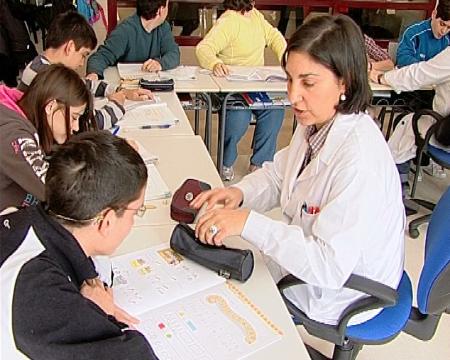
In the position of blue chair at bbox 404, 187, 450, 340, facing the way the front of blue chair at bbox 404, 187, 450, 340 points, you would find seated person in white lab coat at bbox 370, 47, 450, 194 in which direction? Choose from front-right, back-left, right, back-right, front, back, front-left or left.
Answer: back-right

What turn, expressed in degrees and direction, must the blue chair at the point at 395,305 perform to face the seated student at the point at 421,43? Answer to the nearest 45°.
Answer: approximately 90° to its right

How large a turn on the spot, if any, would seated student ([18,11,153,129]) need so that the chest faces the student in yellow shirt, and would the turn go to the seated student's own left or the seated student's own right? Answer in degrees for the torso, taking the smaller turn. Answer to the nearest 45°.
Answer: approximately 45° to the seated student's own left

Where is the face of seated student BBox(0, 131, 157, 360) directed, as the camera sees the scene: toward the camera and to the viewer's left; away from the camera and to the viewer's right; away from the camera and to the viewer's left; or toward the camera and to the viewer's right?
away from the camera and to the viewer's right

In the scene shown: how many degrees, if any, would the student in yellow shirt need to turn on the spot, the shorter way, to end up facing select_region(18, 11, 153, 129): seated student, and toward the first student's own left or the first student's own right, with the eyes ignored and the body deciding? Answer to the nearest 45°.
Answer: approximately 45° to the first student's own right

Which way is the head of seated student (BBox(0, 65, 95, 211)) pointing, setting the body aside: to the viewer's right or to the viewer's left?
to the viewer's right

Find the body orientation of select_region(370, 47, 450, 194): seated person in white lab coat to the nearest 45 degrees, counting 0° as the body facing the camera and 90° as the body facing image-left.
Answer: approximately 90°

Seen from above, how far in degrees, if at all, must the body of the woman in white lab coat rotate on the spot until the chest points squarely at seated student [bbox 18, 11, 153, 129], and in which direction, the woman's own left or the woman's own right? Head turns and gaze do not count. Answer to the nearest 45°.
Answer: approximately 90° to the woman's own right

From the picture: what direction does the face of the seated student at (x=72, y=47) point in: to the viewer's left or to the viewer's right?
to the viewer's right

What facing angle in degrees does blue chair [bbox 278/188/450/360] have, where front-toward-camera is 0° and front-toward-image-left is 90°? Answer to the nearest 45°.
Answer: approximately 90°

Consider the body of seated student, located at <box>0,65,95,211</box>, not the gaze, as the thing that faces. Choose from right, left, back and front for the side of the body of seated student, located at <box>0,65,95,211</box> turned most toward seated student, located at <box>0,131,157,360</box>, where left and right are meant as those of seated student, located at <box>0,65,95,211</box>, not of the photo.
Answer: right
